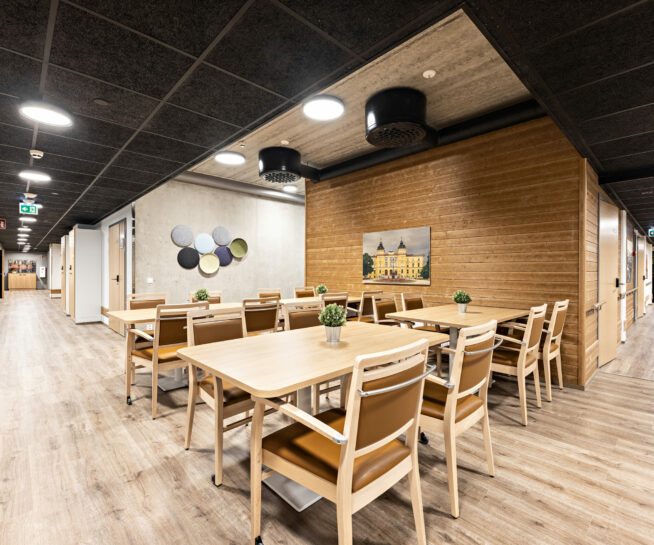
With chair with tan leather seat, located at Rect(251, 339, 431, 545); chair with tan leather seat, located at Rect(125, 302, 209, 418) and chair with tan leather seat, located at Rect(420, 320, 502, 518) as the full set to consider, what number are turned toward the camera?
0

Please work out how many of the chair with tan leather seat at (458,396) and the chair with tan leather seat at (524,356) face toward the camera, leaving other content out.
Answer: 0

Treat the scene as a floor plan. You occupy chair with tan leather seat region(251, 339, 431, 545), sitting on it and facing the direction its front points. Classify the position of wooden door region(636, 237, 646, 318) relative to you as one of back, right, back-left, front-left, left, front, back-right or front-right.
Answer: right

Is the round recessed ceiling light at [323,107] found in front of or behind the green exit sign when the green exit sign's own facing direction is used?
in front

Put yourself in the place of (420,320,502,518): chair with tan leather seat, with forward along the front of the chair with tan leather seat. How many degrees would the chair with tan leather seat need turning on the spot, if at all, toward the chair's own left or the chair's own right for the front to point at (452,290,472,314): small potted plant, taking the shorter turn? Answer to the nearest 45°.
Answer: approximately 45° to the chair's own right

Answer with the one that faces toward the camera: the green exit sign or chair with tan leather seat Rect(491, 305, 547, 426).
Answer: the green exit sign

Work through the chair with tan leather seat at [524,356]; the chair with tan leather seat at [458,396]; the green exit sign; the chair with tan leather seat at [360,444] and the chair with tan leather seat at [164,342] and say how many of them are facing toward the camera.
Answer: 1

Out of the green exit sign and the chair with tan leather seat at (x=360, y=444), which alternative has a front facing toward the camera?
the green exit sign

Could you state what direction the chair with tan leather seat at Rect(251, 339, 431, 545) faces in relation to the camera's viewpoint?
facing away from the viewer and to the left of the viewer

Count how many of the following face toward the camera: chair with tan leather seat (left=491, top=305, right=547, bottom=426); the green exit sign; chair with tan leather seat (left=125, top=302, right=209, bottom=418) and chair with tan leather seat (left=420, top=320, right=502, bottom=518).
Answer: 1

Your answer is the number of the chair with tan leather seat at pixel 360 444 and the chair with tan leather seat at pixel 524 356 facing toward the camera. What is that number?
0

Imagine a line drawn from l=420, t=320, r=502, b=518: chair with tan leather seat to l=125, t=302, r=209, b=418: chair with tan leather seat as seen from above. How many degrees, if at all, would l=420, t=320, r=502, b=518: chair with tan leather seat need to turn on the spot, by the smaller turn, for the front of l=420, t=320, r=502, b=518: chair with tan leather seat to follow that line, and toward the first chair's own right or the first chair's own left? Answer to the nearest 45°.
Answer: approximately 45° to the first chair's own left

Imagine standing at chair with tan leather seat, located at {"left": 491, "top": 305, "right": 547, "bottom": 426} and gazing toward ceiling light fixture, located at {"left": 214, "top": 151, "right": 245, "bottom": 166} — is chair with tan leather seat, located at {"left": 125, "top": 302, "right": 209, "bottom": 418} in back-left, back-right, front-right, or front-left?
front-left

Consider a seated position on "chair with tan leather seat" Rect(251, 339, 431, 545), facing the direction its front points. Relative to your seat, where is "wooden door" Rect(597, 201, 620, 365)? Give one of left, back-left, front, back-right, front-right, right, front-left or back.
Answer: right

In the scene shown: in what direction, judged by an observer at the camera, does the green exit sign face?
facing the viewer
